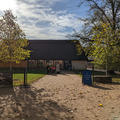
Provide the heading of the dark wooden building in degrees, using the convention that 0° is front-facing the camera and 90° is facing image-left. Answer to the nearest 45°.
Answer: approximately 0°
